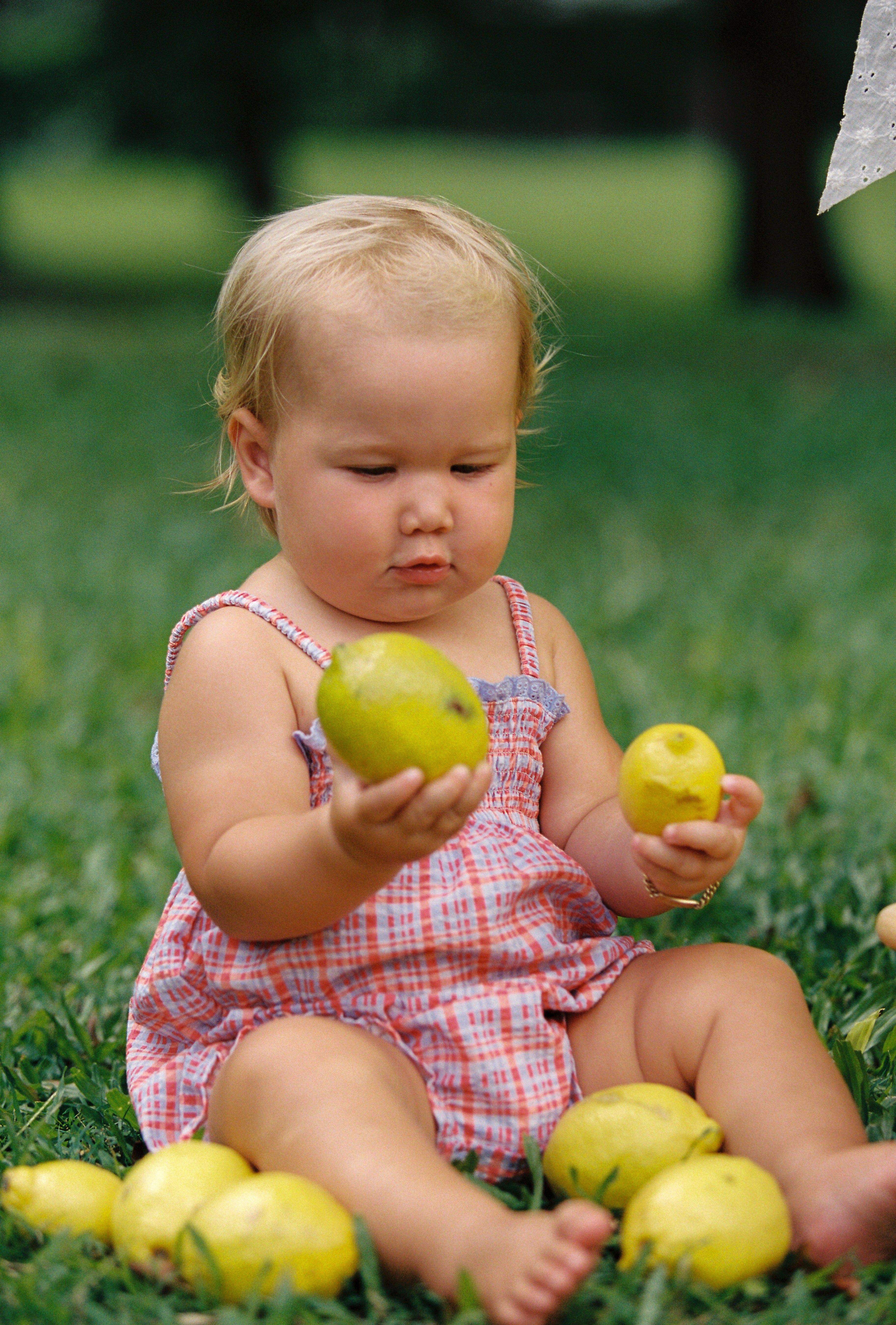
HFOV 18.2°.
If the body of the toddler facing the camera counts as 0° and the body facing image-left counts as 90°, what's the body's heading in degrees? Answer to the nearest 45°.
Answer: approximately 315°

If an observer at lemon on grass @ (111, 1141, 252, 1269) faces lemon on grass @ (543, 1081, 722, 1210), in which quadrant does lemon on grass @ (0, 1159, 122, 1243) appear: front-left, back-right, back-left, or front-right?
back-left
